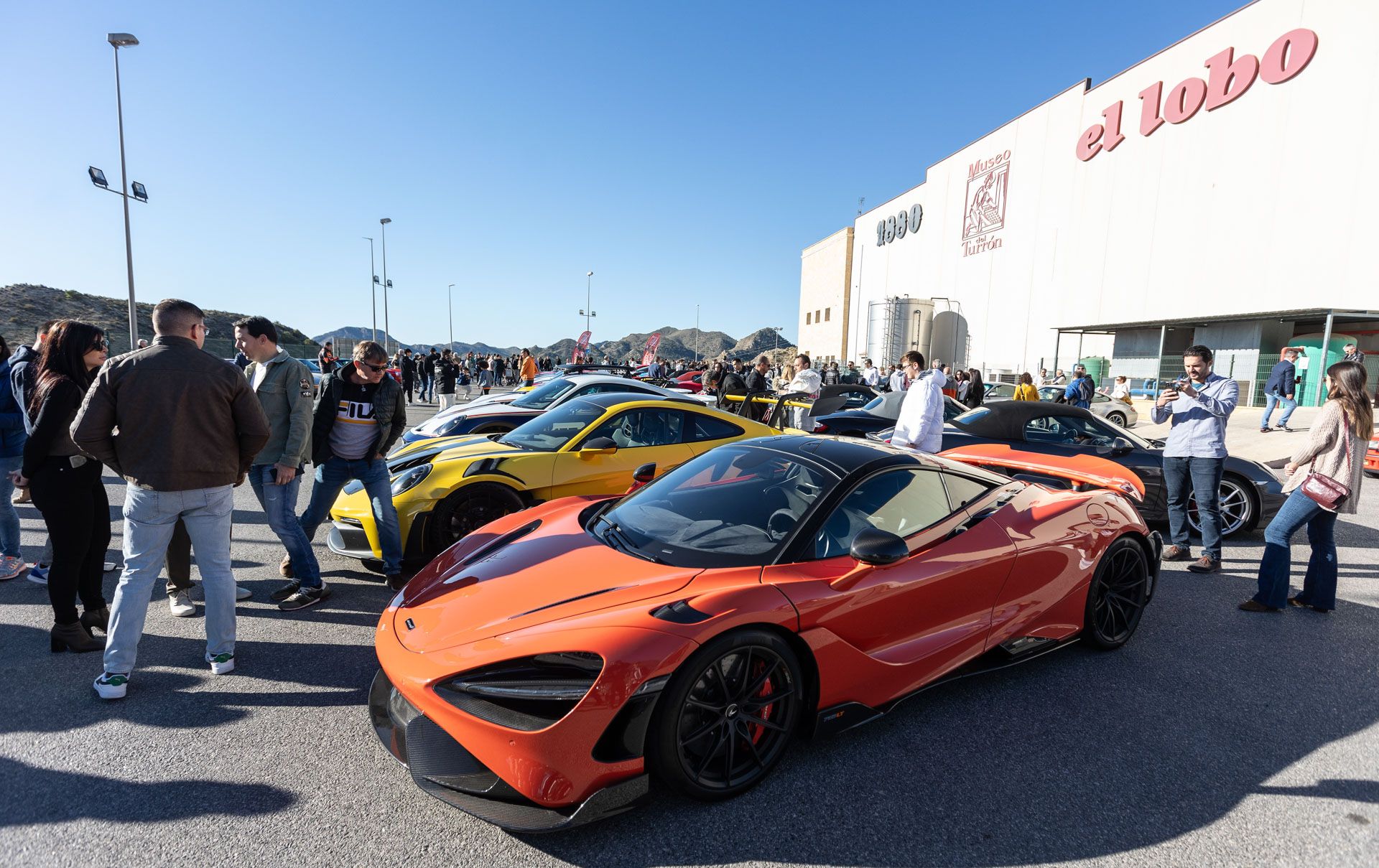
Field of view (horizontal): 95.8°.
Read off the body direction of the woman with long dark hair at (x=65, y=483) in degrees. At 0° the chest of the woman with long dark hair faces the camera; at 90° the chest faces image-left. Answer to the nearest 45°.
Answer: approximately 270°

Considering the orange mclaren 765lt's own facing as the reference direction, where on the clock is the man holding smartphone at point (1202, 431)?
The man holding smartphone is roughly at 6 o'clock from the orange mclaren 765lt.

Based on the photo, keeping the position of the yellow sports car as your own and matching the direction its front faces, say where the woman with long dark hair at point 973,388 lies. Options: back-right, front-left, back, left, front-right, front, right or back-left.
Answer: back

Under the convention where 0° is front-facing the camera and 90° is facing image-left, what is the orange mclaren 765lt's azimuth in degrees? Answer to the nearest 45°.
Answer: approximately 45°

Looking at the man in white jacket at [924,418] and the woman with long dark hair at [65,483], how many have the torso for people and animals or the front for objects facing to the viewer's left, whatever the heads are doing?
1

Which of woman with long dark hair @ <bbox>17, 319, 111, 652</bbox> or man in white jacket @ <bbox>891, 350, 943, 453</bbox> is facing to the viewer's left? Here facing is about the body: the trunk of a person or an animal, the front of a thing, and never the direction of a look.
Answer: the man in white jacket

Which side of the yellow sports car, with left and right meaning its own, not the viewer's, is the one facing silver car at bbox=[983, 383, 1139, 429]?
back

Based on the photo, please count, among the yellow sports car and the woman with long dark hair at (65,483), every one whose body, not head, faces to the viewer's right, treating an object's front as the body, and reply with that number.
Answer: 1

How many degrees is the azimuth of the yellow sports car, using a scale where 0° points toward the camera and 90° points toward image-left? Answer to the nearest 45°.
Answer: approximately 45°

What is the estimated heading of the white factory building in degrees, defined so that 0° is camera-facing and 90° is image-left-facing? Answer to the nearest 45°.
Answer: approximately 45°

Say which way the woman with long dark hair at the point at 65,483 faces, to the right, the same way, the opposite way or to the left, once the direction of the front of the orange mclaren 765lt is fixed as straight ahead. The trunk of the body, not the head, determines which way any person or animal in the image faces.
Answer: the opposite way

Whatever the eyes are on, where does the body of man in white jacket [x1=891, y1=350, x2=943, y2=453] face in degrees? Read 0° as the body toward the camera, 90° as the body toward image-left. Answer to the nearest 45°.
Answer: approximately 90°

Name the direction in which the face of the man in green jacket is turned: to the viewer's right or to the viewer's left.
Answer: to the viewer's left
